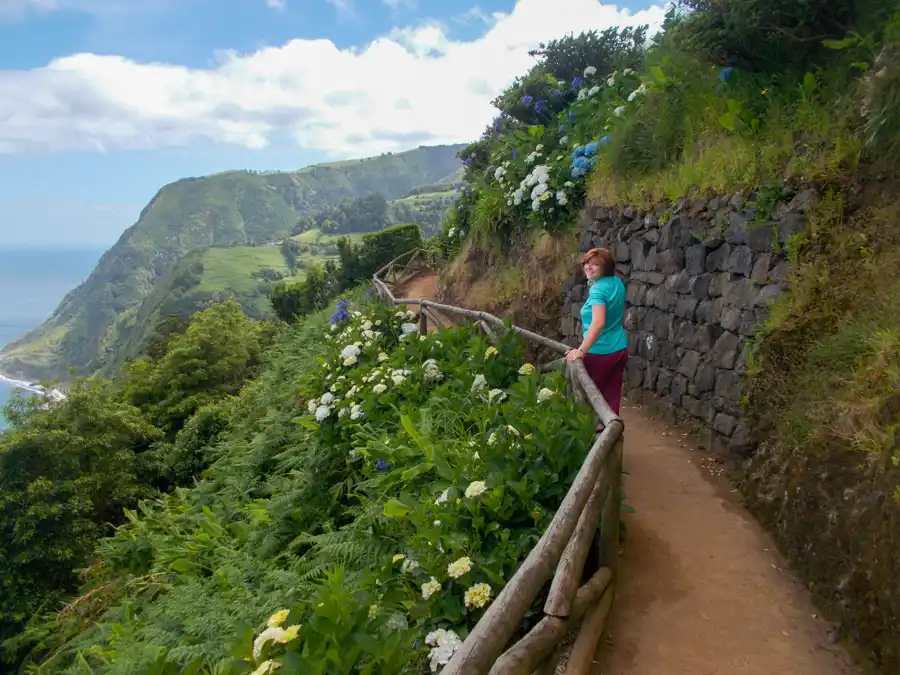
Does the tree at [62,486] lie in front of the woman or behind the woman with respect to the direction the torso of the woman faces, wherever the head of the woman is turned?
in front

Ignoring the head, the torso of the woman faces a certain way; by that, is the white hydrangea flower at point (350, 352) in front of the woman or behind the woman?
in front
